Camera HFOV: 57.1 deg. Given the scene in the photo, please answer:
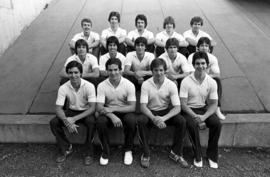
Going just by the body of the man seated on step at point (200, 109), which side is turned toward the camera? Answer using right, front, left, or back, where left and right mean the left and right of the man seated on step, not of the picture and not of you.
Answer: front

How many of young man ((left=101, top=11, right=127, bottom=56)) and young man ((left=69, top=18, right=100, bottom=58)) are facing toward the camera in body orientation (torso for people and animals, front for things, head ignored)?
2

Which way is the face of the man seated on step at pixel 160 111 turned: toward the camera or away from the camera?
toward the camera

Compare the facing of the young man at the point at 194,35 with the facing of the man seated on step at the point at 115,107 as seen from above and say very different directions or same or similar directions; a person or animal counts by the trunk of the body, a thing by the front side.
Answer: same or similar directions

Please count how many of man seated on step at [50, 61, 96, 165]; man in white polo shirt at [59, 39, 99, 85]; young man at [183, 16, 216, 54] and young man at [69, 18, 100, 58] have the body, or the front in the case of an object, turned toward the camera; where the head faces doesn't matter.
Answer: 4

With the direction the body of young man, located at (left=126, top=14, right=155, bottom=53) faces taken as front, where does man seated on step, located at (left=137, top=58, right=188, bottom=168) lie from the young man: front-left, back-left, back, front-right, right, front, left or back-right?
front

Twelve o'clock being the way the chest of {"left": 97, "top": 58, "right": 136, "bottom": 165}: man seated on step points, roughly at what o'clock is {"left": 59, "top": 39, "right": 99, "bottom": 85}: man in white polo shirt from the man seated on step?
The man in white polo shirt is roughly at 5 o'clock from the man seated on step.

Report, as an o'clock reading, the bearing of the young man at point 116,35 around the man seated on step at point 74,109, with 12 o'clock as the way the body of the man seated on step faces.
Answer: The young man is roughly at 7 o'clock from the man seated on step.

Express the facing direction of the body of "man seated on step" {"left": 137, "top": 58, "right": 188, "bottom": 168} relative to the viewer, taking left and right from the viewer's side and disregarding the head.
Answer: facing the viewer

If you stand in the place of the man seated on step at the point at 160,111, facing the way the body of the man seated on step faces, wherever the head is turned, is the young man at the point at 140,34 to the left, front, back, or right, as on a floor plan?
back

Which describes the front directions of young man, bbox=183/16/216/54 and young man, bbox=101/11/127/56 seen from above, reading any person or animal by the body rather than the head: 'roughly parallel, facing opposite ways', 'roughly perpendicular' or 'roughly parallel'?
roughly parallel

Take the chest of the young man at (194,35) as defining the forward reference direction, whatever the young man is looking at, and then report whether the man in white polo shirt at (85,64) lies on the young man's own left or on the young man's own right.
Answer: on the young man's own right

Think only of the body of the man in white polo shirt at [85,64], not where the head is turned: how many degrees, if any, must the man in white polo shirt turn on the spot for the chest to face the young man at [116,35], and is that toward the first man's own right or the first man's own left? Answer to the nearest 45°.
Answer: approximately 135° to the first man's own left

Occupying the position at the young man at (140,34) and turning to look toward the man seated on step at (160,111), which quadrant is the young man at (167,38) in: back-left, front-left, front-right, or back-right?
front-left

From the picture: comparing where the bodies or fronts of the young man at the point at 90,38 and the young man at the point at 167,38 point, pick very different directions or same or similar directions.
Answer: same or similar directions

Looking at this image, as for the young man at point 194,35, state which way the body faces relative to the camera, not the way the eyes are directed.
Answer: toward the camera

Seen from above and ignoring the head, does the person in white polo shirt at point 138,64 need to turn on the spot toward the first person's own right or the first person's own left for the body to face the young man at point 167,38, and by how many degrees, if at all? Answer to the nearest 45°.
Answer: approximately 135° to the first person's own left

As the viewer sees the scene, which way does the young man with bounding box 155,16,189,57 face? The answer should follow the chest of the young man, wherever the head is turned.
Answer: toward the camera

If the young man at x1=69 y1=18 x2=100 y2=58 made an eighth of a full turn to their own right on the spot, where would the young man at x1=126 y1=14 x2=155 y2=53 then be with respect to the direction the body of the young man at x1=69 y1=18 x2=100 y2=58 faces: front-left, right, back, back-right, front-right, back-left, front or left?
back-left

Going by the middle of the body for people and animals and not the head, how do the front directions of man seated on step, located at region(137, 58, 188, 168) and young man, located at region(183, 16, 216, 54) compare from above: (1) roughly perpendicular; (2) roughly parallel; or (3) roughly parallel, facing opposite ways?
roughly parallel
